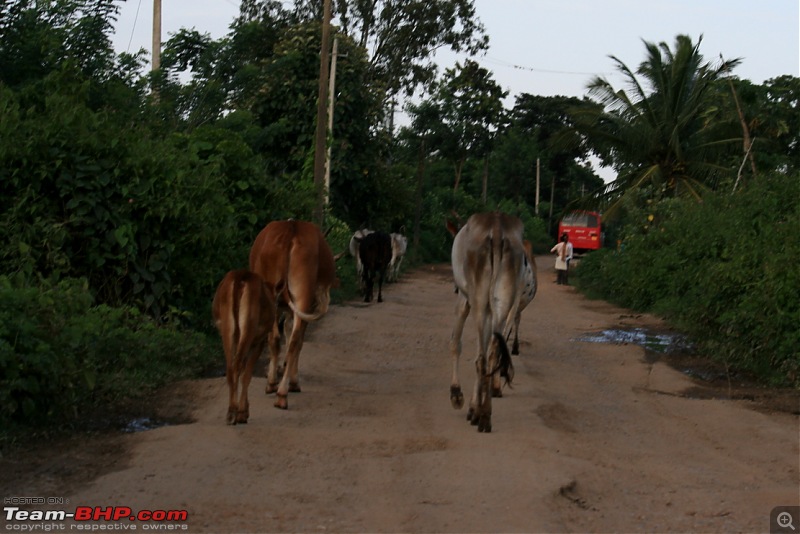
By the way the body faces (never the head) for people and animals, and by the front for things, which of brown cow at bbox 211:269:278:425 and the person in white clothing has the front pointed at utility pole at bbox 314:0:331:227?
the brown cow

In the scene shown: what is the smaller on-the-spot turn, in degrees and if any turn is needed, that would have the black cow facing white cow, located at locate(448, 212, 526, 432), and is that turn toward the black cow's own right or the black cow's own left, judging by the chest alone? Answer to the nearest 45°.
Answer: approximately 180°

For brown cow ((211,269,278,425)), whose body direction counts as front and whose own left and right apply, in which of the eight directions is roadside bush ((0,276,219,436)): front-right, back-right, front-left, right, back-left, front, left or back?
left

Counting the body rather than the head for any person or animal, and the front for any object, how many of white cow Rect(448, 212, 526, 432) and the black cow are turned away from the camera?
2

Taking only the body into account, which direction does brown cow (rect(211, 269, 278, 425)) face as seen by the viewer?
away from the camera

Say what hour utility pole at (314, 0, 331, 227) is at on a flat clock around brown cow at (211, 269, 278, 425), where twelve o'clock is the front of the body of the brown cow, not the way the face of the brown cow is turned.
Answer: The utility pole is roughly at 12 o'clock from the brown cow.

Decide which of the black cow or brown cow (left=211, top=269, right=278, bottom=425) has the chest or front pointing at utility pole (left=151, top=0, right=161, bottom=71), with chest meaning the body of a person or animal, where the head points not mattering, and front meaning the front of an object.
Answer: the brown cow

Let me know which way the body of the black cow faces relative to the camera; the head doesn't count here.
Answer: away from the camera

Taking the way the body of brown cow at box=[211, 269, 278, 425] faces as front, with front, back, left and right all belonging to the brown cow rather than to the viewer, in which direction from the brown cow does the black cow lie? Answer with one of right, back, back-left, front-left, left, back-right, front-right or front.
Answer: front

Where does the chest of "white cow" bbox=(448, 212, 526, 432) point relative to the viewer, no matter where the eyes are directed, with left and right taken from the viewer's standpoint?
facing away from the viewer
